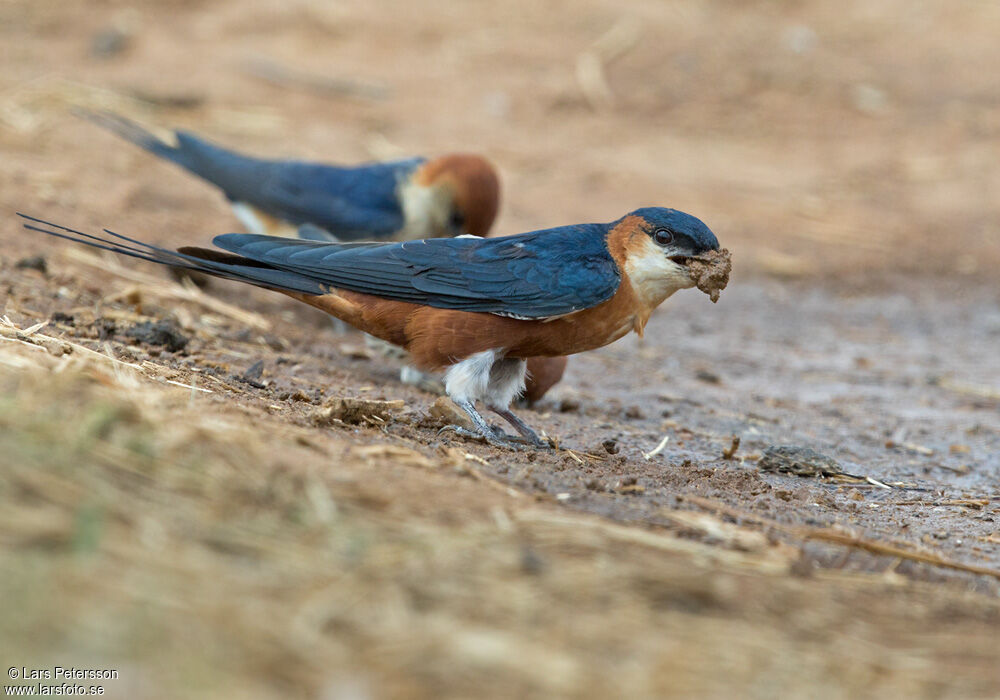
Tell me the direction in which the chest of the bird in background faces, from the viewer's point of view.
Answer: to the viewer's right

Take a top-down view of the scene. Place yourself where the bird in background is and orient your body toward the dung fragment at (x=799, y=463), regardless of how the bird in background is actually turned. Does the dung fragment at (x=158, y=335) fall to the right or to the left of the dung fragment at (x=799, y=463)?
right

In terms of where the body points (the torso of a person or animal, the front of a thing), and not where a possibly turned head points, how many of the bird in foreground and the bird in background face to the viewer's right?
2

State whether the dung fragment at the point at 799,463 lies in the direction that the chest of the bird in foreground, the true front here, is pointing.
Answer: yes

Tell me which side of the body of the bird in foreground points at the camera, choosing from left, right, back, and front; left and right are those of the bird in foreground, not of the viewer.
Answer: right

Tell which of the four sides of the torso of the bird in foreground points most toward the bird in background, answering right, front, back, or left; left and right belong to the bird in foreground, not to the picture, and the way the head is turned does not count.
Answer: left

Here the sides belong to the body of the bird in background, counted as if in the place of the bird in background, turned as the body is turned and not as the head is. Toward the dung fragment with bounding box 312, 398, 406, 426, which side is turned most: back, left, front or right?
right
